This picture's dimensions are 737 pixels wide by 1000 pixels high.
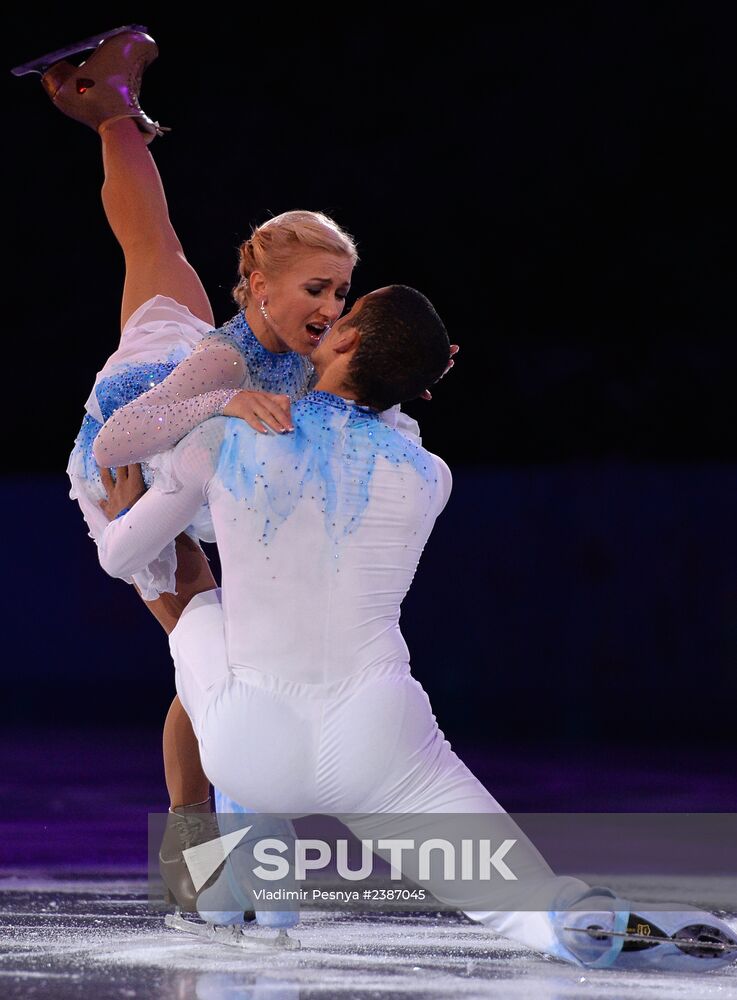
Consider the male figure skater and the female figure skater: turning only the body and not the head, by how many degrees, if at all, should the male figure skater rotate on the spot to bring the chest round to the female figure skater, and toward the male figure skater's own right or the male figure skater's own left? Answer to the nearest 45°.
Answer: approximately 45° to the male figure skater's own left

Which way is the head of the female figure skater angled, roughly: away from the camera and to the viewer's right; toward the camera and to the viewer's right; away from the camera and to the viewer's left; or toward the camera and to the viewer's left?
toward the camera and to the viewer's right

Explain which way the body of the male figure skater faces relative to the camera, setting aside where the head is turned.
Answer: away from the camera

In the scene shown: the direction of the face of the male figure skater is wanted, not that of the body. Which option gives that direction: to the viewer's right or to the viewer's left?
to the viewer's left
